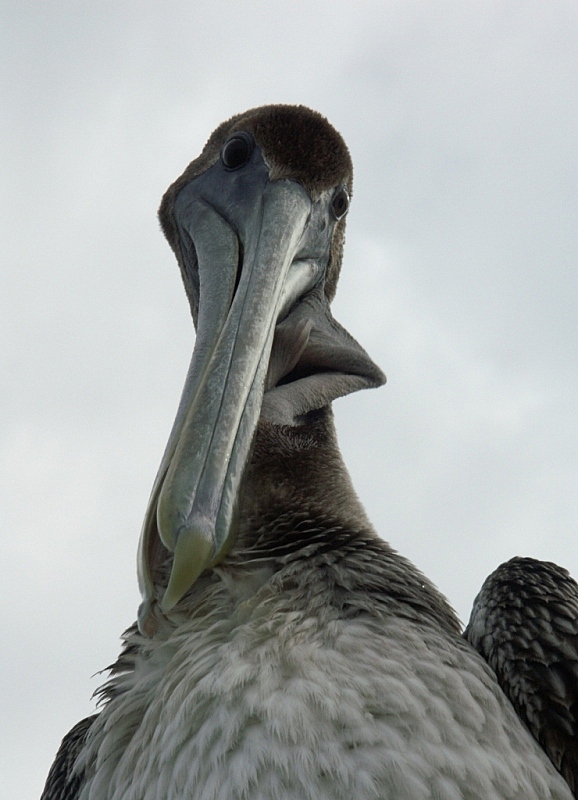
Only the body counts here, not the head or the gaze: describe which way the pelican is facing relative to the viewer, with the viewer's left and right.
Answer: facing the viewer
